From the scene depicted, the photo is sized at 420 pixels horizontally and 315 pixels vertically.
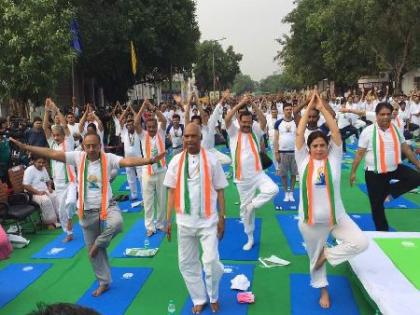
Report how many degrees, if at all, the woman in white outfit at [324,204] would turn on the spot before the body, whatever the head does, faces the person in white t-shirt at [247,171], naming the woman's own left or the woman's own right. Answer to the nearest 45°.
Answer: approximately 135° to the woman's own right

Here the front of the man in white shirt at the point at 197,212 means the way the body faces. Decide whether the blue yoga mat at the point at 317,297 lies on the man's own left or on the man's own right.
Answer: on the man's own left

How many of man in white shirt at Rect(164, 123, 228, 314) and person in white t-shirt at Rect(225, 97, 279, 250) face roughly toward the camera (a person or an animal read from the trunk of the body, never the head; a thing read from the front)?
2

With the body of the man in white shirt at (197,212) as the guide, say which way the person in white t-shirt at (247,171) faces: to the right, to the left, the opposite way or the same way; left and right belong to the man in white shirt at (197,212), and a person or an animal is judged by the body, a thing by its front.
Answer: the same way

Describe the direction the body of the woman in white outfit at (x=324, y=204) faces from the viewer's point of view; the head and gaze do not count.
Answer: toward the camera

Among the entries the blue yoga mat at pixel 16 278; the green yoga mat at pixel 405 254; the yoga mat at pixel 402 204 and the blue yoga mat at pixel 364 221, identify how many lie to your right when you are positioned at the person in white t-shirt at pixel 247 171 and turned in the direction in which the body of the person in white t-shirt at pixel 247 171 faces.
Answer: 1

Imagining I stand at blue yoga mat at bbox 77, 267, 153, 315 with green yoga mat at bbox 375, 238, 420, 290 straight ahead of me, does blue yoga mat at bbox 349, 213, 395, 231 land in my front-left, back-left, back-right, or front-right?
front-left

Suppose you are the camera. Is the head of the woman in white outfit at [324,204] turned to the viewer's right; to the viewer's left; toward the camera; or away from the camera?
toward the camera

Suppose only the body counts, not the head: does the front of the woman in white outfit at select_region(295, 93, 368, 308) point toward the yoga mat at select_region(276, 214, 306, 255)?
no

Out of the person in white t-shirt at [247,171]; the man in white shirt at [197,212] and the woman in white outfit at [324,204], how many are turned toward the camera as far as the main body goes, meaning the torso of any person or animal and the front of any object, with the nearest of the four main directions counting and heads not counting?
3

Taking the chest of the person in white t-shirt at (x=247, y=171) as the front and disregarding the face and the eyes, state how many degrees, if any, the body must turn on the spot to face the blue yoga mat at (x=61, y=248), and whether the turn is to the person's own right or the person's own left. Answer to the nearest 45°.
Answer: approximately 90° to the person's own right

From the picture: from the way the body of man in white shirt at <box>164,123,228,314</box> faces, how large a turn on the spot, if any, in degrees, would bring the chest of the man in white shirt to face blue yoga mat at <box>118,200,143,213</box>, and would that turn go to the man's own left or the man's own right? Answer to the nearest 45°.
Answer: approximately 180°

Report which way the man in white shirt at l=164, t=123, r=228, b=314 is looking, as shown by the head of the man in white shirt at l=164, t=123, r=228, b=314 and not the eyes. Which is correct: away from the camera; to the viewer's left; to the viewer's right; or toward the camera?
toward the camera

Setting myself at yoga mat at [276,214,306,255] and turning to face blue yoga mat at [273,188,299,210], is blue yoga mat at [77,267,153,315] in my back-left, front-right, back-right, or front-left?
back-left

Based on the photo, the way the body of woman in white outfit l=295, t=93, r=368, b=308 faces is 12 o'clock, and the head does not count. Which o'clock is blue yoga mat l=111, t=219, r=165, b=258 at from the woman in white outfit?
The blue yoga mat is roughly at 4 o'clock from the woman in white outfit.

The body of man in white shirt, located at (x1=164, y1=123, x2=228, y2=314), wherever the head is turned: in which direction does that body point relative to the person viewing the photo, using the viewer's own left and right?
facing the viewer

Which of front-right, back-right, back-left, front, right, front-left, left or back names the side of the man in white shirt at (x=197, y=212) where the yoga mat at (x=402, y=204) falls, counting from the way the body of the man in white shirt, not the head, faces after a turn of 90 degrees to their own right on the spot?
back-right
